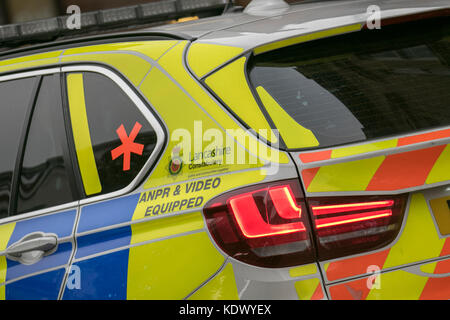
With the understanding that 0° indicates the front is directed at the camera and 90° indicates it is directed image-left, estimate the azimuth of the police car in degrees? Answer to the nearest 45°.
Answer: approximately 135°
